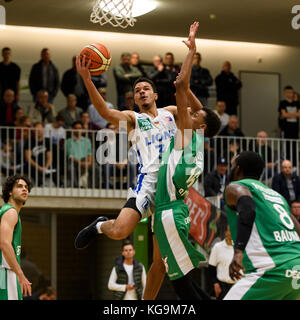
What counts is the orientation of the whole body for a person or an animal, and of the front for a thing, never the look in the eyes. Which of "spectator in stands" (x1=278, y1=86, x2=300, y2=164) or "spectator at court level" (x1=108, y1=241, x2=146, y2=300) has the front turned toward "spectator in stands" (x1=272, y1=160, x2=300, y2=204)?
"spectator in stands" (x1=278, y1=86, x2=300, y2=164)

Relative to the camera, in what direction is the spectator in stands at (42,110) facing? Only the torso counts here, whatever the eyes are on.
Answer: toward the camera

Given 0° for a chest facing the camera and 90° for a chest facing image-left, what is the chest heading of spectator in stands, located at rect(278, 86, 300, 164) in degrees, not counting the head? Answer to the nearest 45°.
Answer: approximately 0°

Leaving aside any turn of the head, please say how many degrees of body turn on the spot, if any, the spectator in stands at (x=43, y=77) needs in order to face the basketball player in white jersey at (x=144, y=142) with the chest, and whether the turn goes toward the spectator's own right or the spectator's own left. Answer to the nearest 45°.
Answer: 0° — they already face them

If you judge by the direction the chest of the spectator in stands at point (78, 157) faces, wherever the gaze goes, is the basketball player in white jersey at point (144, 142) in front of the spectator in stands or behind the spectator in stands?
in front

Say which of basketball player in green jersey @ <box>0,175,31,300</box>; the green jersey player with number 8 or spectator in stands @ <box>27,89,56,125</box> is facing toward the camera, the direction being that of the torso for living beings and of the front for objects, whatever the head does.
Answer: the spectator in stands

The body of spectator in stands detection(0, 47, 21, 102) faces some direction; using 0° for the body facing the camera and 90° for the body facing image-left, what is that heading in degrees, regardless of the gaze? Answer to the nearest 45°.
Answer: approximately 0°

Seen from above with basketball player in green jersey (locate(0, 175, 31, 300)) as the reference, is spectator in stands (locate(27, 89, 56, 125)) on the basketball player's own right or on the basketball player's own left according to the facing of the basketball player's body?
on the basketball player's own left

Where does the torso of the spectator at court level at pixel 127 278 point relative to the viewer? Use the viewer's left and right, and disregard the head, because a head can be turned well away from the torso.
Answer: facing the viewer

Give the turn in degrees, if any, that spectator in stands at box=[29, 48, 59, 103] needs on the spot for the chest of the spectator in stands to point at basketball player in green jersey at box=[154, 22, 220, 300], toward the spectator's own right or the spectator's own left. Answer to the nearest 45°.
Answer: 0° — they already face them

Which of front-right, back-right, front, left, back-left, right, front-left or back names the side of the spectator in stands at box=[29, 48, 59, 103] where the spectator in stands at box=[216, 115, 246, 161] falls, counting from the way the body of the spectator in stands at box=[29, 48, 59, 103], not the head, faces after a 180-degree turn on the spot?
right

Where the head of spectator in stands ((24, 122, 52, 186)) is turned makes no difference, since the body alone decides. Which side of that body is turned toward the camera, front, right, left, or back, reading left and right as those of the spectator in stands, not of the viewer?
front

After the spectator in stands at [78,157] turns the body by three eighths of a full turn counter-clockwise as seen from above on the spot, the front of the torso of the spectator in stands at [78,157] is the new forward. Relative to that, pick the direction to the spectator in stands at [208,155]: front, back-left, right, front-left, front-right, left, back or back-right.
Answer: front-right
